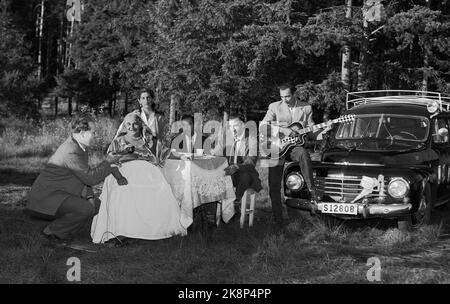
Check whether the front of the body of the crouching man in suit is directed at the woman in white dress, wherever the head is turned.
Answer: yes

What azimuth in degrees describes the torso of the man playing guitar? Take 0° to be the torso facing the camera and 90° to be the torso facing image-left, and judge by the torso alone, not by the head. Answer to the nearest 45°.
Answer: approximately 0°

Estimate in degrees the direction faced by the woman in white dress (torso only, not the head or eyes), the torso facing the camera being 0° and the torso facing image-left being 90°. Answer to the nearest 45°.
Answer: approximately 0°

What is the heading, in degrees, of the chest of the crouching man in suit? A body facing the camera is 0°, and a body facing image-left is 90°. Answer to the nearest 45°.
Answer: approximately 270°

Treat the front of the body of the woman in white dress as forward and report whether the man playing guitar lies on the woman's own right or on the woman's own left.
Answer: on the woman's own left

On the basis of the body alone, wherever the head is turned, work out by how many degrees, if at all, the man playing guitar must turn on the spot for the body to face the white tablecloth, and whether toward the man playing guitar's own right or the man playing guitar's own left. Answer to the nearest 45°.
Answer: approximately 45° to the man playing guitar's own right

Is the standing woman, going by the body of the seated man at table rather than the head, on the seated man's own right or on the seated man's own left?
on the seated man's own right
